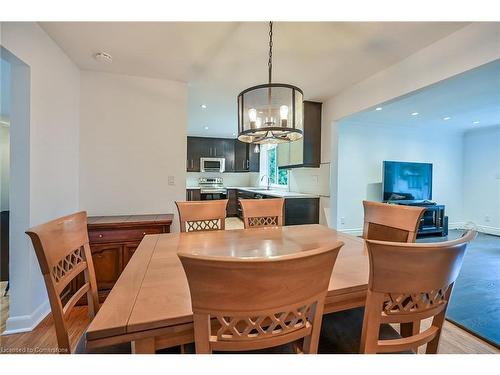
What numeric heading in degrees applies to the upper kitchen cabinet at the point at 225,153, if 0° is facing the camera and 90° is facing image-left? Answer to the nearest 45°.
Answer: approximately 0°

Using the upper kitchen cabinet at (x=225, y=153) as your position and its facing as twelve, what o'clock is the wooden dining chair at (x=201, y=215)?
The wooden dining chair is roughly at 12 o'clock from the upper kitchen cabinet.

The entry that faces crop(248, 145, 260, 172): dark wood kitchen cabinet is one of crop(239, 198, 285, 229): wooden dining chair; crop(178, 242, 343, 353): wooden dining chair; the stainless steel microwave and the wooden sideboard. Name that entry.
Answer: crop(178, 242, 343, 353): wooden dining chair

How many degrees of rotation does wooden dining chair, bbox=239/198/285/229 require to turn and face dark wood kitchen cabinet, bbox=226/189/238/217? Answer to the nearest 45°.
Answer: approximately 180°

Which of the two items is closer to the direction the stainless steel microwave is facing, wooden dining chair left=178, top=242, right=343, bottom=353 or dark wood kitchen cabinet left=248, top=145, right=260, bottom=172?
the wooden dining chair

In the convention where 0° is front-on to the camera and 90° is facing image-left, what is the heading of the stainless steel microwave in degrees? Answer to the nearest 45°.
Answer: approximately 0°
